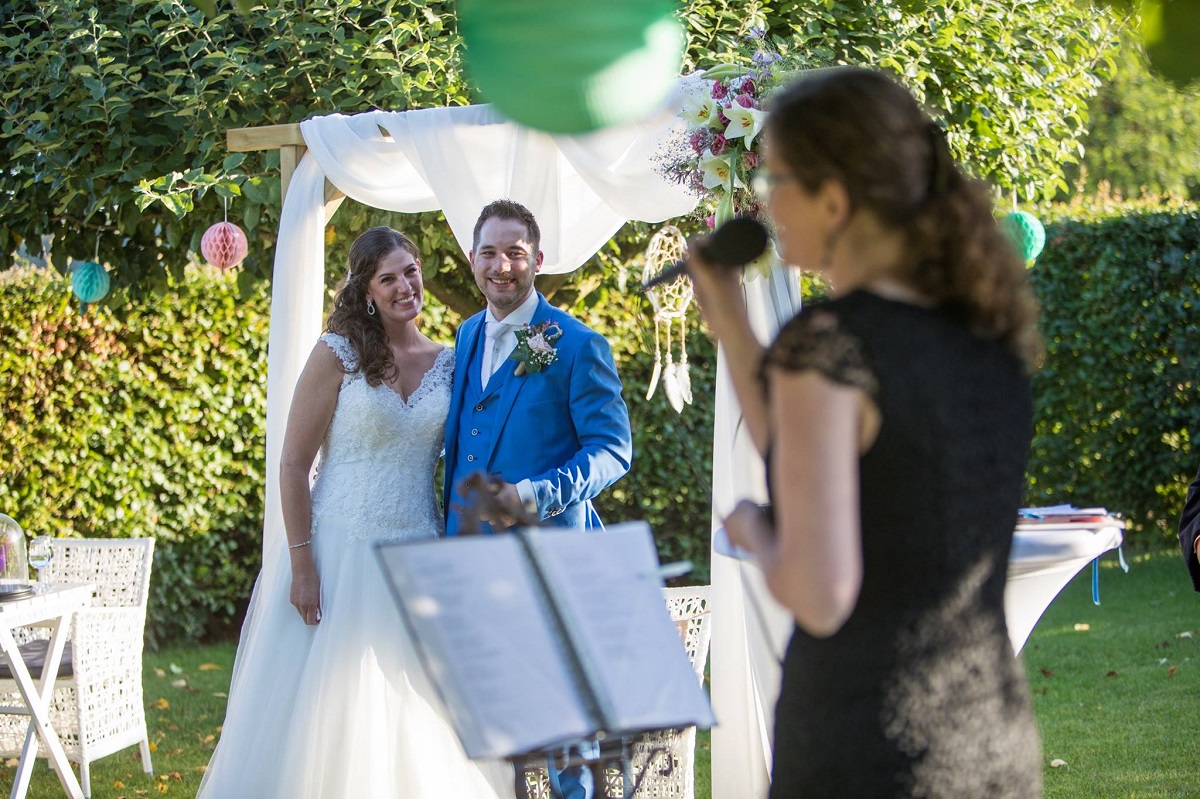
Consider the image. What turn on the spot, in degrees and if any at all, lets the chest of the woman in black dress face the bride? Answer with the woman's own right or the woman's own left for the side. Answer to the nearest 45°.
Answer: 0° — they already face them

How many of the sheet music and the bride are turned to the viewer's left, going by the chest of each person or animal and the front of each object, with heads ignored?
0

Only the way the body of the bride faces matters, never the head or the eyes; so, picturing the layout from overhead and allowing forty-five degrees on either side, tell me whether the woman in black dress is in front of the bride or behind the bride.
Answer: in front

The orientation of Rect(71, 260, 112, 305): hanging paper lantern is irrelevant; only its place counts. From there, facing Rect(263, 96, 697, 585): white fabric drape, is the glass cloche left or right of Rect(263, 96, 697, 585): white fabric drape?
right

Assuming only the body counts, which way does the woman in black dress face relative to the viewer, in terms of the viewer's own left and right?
facing away from the viewer and to the left of the viewer

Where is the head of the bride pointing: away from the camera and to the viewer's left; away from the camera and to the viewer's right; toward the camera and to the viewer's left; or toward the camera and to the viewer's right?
toward the camera and to the viewer's right

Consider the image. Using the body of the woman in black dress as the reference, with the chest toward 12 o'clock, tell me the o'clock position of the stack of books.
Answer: The stack of books is roughly at 2 o'clock from the woman in black dress.

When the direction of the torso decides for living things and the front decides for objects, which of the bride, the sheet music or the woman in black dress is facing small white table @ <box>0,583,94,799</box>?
the woman in black dress

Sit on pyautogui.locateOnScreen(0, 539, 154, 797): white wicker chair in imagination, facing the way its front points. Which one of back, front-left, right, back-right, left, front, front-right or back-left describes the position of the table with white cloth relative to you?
left
